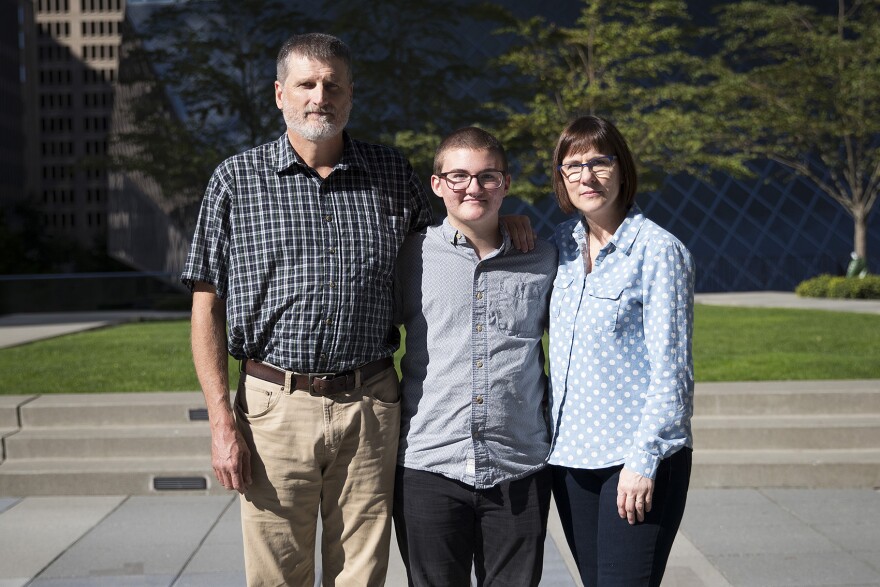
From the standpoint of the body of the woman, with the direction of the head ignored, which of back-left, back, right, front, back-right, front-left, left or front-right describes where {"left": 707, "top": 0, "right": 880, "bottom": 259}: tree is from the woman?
back-right

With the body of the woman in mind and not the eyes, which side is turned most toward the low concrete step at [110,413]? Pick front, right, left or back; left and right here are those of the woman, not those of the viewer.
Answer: right

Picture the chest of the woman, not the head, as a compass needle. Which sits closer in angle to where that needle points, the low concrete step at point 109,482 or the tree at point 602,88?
the low concrete step

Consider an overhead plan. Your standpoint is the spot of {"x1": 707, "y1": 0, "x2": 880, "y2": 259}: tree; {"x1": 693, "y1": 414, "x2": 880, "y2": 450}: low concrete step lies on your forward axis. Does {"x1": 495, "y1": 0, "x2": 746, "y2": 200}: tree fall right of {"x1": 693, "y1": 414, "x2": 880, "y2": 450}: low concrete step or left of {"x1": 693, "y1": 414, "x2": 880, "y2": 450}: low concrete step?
right

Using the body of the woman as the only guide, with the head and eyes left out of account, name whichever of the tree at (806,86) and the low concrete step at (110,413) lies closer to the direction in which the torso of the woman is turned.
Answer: the low concrete step

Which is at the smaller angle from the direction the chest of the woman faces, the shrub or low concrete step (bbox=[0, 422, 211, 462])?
the low concrete step

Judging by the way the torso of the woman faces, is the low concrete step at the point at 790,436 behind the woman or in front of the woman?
behind

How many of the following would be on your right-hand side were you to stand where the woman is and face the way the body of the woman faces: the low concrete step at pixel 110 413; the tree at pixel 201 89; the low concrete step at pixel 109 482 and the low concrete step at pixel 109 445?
4

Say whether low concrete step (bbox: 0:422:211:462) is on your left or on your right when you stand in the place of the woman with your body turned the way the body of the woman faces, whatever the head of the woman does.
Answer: on your right

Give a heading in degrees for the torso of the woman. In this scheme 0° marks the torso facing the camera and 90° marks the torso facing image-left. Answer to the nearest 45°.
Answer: approximately 45°

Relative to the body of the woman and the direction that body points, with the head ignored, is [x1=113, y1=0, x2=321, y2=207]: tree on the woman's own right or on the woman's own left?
on the woman's own right
